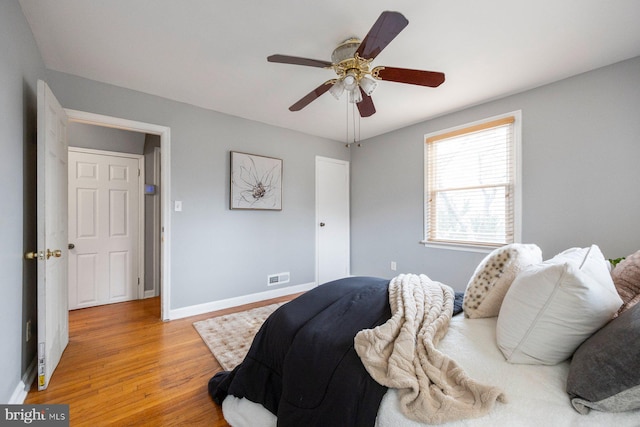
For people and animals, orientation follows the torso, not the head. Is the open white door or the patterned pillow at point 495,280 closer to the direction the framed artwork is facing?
the patterned pillow

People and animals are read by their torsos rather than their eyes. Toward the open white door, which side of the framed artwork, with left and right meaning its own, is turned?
right

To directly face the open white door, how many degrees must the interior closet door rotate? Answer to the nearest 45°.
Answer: approximately 90° to its right

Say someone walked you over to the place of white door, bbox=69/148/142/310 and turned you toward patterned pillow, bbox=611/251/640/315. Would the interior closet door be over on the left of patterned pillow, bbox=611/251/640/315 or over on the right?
left

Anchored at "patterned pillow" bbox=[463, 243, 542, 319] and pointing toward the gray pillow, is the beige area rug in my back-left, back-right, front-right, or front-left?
back-right

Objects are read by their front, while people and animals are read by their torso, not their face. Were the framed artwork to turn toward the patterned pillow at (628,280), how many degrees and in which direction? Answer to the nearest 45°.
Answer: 0° — it already faces it
